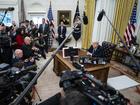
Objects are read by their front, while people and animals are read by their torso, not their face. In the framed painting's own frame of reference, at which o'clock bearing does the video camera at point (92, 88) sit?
The video camera is roughly at 12 o'clock from the framed painting.

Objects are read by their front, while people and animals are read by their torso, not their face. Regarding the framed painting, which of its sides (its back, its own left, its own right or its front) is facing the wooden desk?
front

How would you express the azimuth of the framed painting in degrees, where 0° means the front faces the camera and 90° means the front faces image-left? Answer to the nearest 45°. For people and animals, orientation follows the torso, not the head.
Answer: approximately 0°

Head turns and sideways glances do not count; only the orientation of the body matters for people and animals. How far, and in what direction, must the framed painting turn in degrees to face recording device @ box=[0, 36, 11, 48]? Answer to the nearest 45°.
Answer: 0° — it already faces it

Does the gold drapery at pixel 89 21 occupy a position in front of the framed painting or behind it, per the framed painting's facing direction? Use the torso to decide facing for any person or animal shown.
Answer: in front
